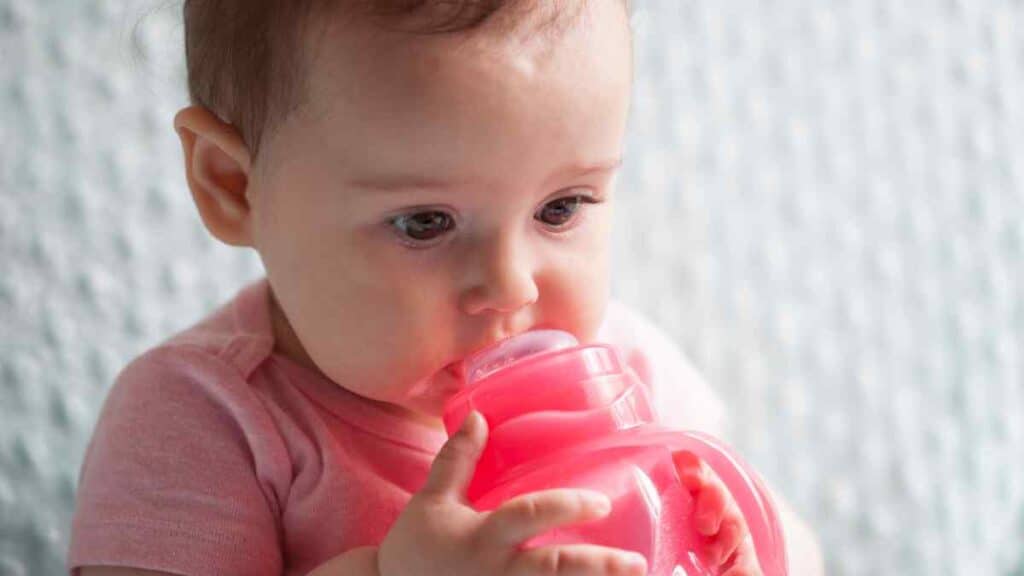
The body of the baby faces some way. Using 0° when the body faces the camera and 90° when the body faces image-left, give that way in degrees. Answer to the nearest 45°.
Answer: approximately 315°
